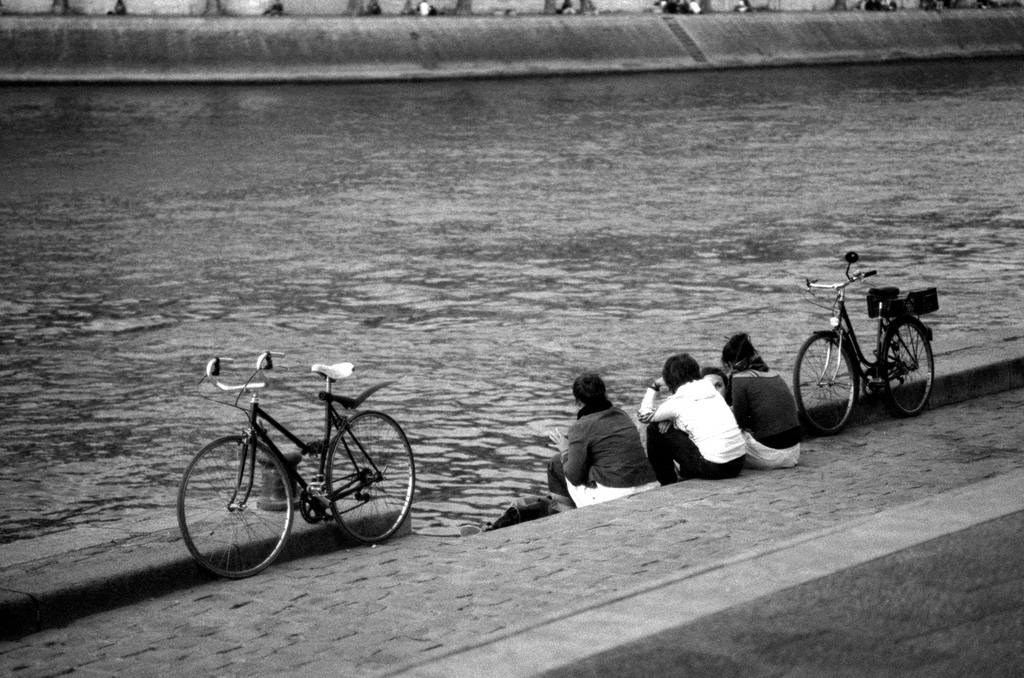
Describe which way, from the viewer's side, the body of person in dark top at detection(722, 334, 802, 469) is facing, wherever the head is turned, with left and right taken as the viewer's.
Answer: facing away from the viewer and to the left of the viewer

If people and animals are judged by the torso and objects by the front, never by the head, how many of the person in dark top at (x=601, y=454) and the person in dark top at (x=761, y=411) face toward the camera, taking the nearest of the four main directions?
0

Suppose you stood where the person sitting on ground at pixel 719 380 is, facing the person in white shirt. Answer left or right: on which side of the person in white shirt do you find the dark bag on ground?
right

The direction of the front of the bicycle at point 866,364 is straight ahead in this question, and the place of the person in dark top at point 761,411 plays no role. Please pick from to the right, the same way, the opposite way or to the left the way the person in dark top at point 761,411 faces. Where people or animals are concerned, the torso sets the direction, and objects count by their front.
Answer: to the right

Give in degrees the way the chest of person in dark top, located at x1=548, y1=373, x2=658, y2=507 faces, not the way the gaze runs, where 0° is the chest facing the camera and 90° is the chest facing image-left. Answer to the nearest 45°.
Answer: approximately 135°

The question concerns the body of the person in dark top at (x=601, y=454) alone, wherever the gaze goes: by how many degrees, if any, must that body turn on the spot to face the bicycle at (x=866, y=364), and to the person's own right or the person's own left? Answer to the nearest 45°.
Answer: approximately 90° to the person's own right

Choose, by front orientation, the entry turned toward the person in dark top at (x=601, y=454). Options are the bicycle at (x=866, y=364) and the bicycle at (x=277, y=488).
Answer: the bicycle at (x=866, y=364)

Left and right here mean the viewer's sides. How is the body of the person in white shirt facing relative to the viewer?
facing away from the viewer and to the left of the viewer

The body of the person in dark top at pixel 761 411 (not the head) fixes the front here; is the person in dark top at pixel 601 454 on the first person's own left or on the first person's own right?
on the first person's own left

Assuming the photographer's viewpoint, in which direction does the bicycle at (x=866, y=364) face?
facing the viewer and to the left of the viewer
